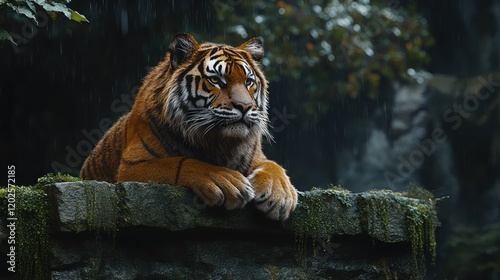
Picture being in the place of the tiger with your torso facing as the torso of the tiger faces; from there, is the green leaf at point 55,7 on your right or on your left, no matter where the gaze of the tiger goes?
on your right

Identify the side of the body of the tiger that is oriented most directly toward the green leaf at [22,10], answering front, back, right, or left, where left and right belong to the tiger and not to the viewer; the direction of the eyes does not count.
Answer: right
